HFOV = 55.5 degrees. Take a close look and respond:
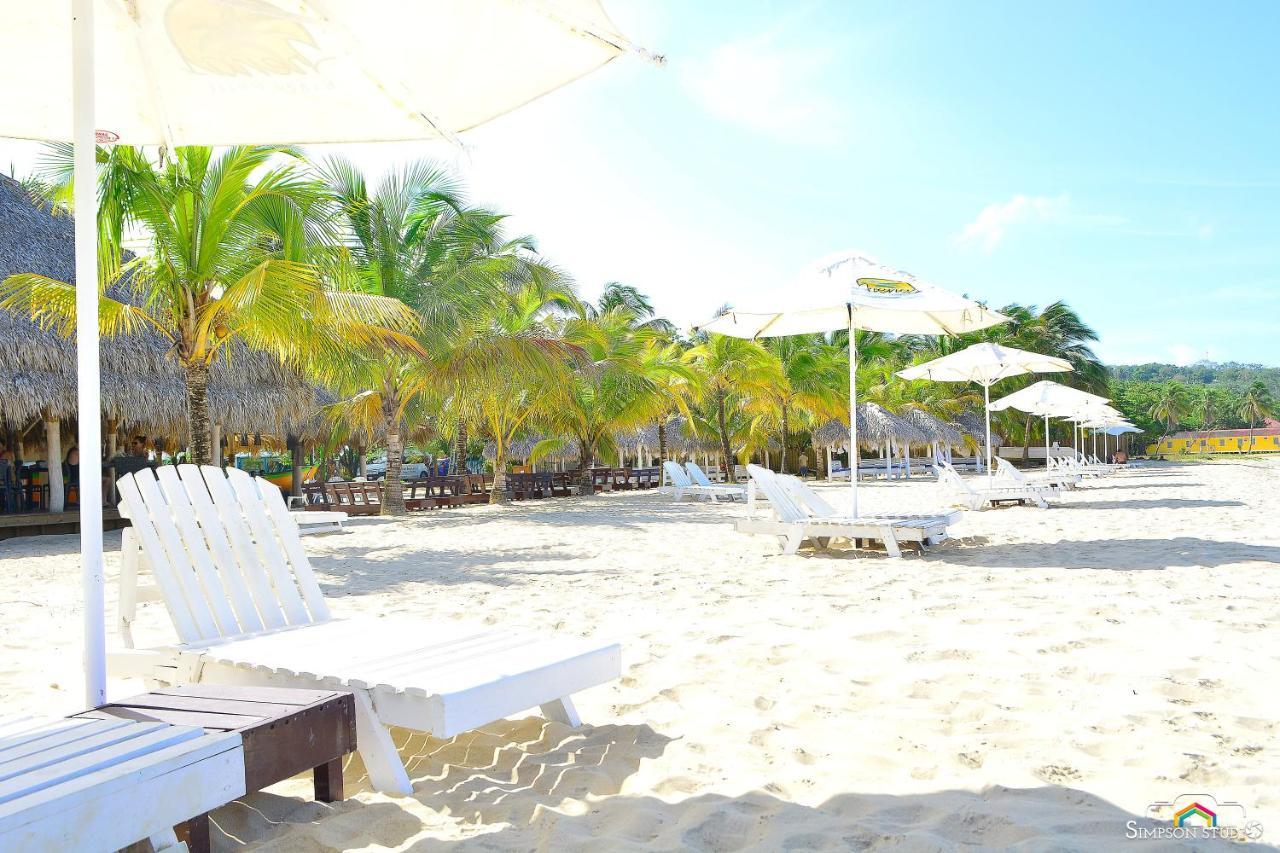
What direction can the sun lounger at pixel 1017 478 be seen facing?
to the viewer's right

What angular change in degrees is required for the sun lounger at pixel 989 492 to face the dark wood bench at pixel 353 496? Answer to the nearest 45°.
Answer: approximately 180°

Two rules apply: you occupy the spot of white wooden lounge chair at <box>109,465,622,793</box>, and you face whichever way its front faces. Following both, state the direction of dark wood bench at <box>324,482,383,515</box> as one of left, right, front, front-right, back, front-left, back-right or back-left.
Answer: back-left

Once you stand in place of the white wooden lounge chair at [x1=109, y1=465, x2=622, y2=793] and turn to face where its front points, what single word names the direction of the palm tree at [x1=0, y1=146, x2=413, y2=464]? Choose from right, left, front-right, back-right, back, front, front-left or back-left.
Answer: back-left

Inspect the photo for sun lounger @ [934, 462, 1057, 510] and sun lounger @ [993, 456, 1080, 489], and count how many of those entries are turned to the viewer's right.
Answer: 2

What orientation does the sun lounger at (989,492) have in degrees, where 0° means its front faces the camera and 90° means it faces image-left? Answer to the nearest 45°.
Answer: approximately 270°

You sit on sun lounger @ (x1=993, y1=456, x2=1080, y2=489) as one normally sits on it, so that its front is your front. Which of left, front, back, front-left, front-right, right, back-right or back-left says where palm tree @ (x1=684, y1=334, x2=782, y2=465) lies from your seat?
back-left

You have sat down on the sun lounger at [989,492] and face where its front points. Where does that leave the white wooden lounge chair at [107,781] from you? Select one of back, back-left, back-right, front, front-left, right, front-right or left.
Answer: right

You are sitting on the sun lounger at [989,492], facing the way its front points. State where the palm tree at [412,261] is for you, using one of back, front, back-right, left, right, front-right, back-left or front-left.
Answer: back

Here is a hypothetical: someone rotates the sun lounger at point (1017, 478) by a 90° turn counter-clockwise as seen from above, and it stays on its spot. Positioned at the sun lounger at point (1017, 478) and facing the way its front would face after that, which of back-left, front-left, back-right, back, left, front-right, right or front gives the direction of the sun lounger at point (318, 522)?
back-left
